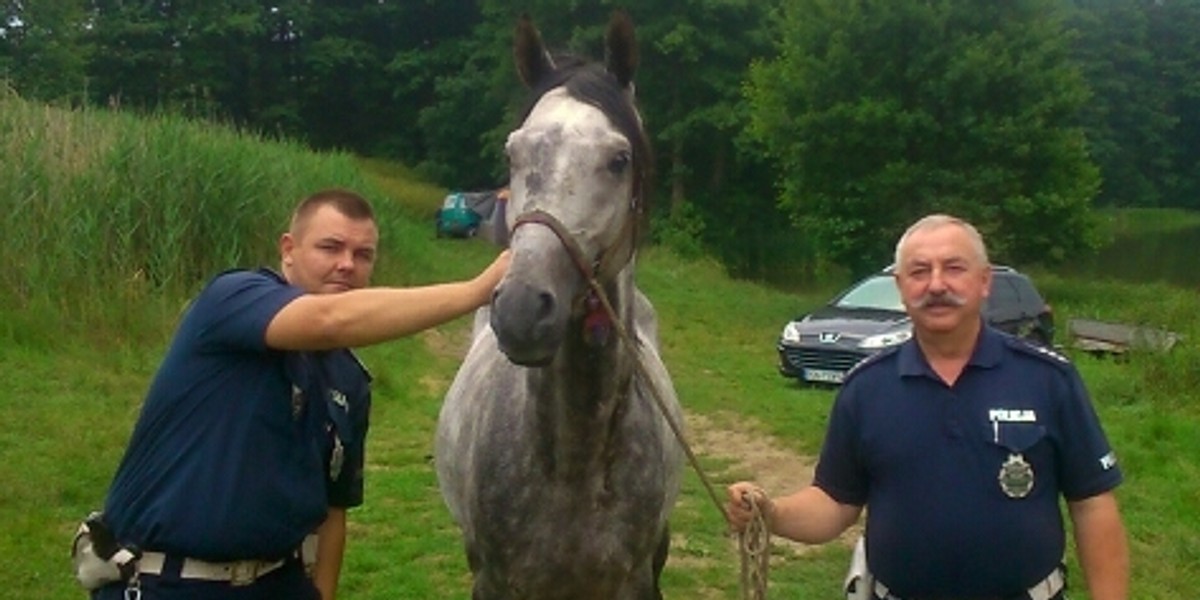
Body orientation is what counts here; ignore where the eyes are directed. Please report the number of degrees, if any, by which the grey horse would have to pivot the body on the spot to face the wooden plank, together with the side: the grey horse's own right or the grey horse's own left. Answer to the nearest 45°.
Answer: approximately 135° to the grey horse's own left

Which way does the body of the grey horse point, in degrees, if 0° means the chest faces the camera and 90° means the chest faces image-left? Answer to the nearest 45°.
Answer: approximately 0°

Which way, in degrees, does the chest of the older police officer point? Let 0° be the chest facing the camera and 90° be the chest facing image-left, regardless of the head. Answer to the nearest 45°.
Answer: approximately 0°

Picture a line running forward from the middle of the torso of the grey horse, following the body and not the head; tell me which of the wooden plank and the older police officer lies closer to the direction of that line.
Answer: the older police officer

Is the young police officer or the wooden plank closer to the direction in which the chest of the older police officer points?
the young police officer

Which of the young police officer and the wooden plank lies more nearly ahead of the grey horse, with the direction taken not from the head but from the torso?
the young police officer

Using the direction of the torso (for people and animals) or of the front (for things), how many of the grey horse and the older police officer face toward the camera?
2

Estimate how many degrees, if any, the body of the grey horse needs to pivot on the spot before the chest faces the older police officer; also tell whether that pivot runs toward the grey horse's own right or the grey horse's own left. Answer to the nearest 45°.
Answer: approximately 45° to the grey horse's own left

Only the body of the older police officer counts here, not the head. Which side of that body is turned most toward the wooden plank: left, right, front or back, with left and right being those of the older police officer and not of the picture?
back
